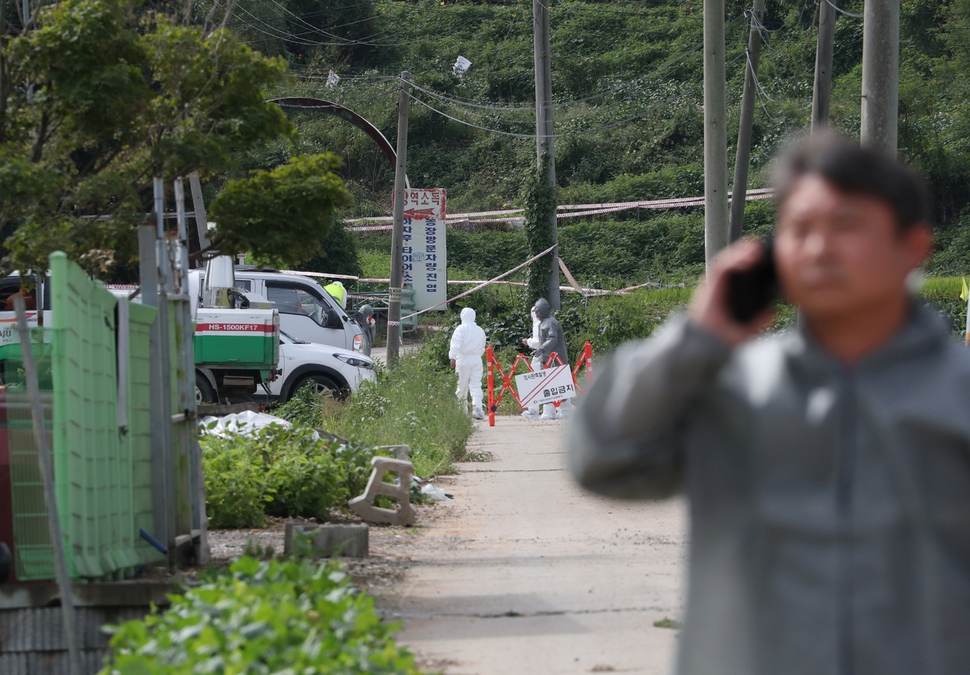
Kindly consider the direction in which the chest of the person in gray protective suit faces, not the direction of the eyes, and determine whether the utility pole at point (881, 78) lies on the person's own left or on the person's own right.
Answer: on the person's own left

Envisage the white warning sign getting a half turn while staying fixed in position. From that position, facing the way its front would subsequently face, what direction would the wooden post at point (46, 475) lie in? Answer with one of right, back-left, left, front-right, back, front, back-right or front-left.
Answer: back

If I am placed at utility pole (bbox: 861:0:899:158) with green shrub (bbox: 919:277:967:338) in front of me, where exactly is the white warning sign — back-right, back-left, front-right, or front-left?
front-left

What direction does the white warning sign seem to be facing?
toward the camera

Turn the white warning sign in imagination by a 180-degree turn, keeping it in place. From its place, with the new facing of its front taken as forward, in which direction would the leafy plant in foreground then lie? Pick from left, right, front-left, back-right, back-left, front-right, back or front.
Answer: back
